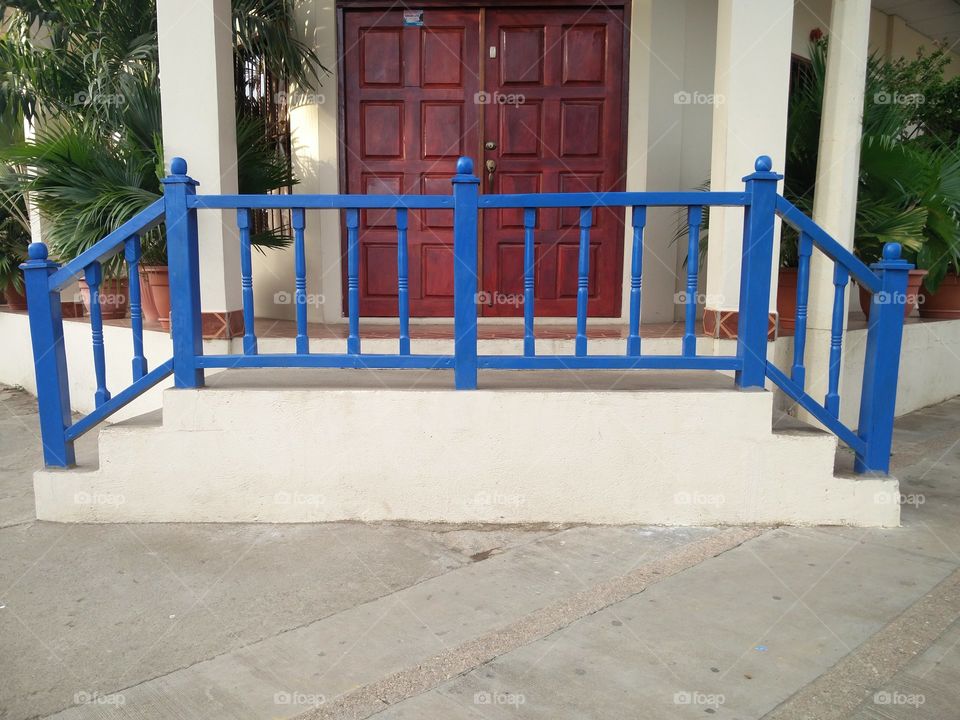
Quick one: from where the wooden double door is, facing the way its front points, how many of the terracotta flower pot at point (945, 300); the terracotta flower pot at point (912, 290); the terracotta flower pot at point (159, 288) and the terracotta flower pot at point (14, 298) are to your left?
2

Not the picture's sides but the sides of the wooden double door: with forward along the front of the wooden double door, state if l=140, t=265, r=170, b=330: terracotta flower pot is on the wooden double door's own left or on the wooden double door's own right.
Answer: on the wooden double door's own right

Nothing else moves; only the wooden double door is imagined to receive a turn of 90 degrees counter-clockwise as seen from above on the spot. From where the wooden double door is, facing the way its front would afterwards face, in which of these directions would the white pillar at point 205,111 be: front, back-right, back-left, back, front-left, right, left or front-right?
back-right

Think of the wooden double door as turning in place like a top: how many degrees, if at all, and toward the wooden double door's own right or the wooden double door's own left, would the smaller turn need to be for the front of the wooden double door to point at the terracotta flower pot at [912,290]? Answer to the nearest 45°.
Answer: approximately 90° to the wooden double door's own left

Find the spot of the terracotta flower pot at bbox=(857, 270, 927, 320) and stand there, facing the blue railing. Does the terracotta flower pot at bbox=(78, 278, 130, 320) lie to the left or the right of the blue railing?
right

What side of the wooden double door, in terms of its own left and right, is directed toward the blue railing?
front

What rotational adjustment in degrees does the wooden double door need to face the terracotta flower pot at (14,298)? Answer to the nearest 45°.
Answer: approximately 90° to its right

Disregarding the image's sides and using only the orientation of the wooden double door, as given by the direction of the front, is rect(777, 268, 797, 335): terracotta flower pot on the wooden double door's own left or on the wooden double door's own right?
on the wooden double door's own left

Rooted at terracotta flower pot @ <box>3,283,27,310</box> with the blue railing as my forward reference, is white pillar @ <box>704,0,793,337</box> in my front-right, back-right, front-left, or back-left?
front-left

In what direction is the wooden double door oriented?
toward the camera

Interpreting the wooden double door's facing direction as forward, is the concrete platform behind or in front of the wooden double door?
in front

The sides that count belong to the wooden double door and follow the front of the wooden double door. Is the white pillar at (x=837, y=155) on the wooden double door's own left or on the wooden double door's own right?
on the wooden double door's own left

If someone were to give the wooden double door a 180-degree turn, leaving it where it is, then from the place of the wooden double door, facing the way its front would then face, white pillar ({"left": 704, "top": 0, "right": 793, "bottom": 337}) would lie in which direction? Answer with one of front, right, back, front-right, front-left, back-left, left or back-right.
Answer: back-right
